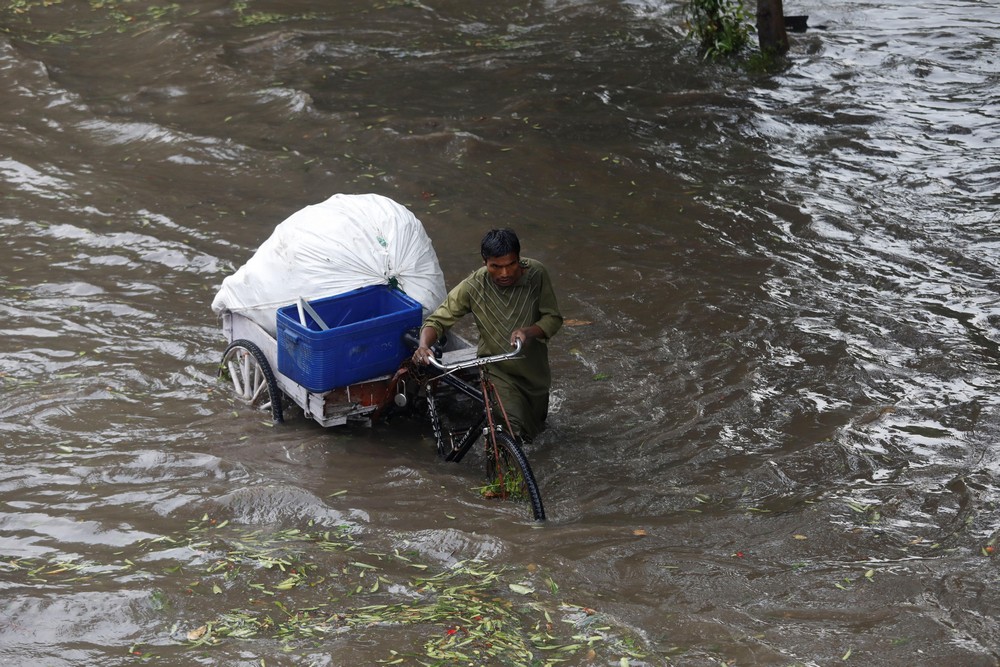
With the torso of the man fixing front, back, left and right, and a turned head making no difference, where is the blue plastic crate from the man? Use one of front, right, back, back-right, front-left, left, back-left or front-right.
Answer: right

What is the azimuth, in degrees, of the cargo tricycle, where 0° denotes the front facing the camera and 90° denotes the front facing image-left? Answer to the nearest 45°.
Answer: approximately 315°

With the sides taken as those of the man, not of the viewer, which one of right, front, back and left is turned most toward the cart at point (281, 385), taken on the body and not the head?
right

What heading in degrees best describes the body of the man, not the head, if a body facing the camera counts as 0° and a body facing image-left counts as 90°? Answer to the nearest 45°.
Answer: approximately 0°

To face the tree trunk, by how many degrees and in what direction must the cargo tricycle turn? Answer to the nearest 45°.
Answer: approximately 90° to its left
